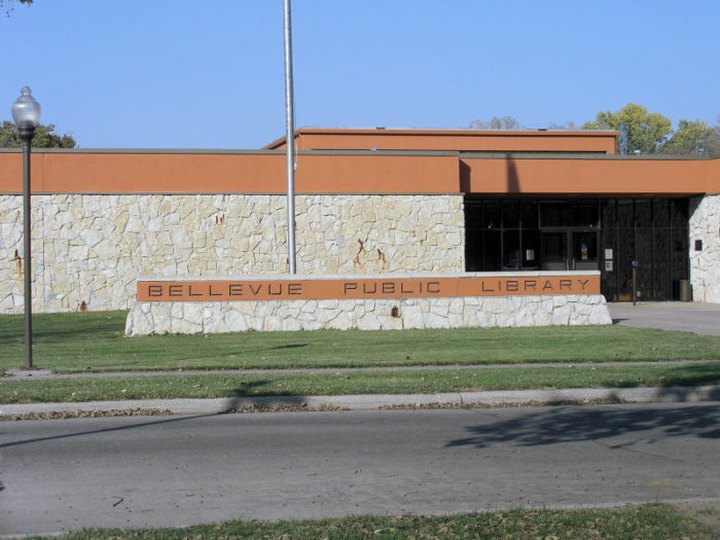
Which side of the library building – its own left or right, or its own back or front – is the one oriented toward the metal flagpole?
front

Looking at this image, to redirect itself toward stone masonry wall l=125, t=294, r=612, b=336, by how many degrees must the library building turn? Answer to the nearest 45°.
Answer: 0° — it already faces it

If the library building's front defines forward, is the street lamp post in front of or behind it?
in front

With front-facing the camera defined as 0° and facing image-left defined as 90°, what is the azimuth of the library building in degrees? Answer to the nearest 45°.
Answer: approximately 0°
